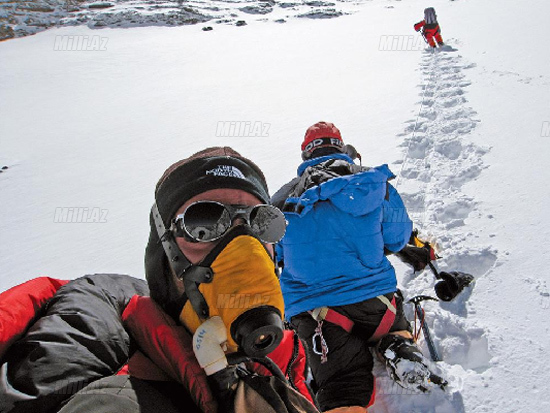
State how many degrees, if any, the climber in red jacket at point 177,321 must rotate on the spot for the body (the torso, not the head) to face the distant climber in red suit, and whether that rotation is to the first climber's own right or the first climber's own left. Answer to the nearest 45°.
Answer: approximately 90° to the first climber's own left

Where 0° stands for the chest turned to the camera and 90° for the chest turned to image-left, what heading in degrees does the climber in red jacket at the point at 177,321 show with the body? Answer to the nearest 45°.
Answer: approximately 315°

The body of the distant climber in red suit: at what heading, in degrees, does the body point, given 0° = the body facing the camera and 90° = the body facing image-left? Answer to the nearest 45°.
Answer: approximately 180°

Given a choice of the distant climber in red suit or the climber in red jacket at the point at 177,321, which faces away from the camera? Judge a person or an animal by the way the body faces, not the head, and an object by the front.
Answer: the distant climber in red suit

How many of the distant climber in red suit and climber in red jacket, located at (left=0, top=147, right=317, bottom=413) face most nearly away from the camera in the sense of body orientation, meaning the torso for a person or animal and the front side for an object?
1

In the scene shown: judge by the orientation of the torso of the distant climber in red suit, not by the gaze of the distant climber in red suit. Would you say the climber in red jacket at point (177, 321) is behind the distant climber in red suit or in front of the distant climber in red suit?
behind
